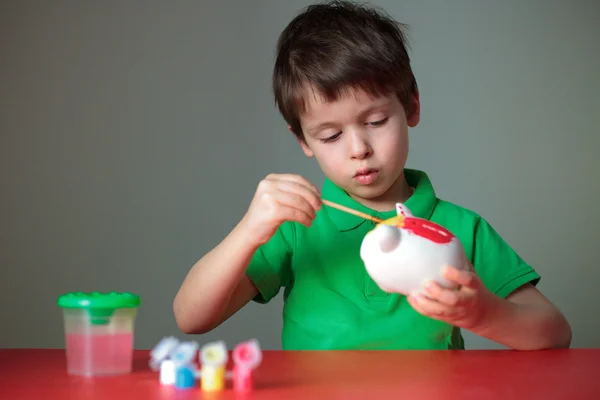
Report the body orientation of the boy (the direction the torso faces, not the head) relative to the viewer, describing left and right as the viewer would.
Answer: facing the viewer

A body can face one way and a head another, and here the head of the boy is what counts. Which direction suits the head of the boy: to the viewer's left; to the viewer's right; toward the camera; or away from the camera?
toward the camera
